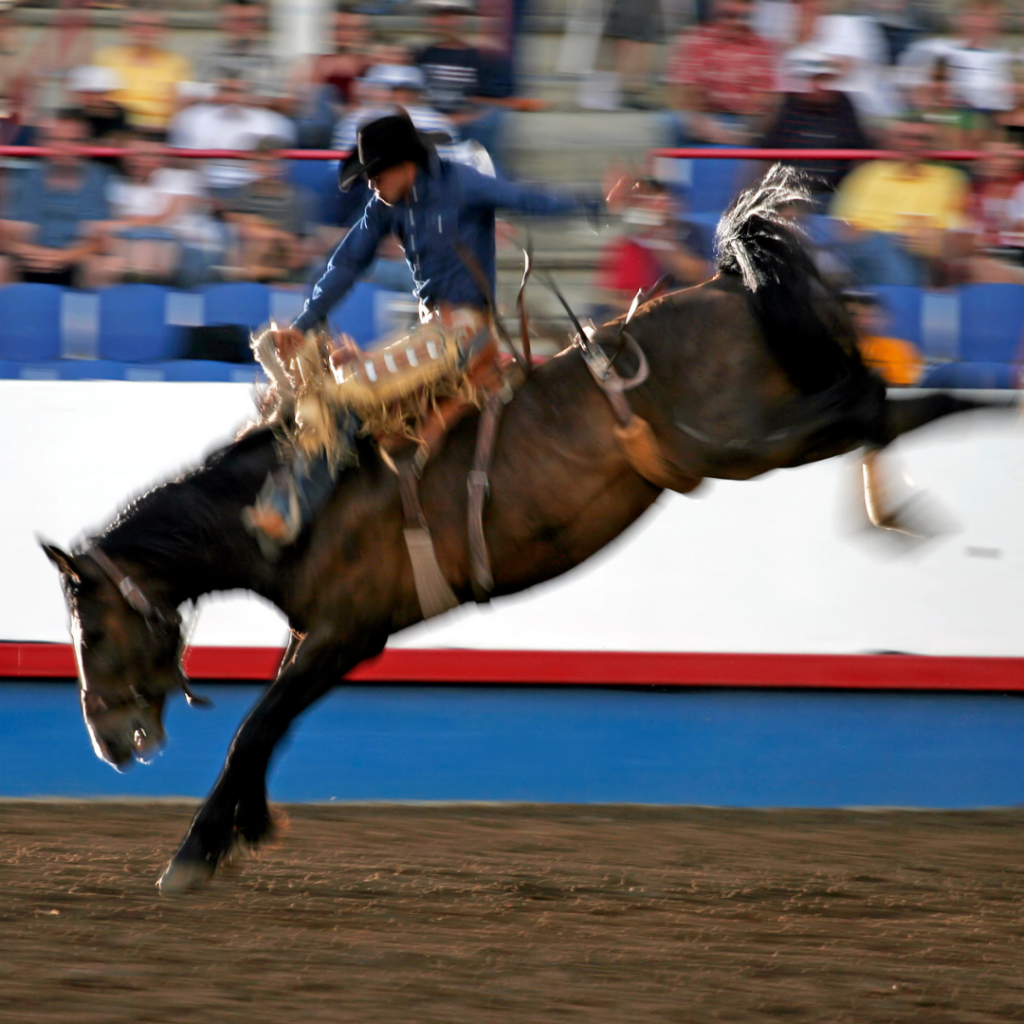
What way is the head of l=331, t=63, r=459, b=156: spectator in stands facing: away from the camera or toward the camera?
toward the camera

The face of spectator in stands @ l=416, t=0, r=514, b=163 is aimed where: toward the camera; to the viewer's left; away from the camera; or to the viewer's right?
toward the camera

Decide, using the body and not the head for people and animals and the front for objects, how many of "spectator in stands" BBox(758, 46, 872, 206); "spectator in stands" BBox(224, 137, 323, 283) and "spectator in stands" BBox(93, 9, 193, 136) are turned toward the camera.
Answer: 3

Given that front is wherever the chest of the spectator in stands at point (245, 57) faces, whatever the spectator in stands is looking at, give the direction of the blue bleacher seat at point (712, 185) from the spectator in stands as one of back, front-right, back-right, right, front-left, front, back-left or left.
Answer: front-left

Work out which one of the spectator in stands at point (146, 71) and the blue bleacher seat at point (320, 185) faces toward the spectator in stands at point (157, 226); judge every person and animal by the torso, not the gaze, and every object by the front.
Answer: the spectator in stands at point (146, 71)

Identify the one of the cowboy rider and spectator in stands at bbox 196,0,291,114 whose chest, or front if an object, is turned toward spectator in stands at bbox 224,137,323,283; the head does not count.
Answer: spectator in stands at bbox 196,0,291,114

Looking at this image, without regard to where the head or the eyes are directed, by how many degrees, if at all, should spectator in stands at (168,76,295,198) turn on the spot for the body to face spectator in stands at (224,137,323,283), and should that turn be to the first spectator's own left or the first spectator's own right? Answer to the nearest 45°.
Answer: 0° — they already face them

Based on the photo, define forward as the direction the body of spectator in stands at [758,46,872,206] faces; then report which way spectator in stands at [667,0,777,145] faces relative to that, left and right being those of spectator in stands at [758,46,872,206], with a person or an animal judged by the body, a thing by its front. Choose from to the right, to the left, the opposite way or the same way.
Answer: the same way

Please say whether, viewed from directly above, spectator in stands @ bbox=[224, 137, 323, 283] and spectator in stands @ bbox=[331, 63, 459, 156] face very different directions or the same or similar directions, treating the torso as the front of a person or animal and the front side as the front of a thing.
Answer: same or similar directions

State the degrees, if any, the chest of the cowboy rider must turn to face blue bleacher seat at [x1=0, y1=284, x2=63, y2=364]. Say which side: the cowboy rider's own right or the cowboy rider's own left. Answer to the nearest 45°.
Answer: approximately 90° to the cowboy rider's own right

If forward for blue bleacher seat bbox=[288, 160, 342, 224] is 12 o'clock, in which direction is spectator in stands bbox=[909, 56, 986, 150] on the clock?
The spectator in stands is roughly at 9 o'clock from the blue bleacher seat.

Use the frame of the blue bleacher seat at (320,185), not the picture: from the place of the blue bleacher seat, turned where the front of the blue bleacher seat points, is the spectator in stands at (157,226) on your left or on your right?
on your right

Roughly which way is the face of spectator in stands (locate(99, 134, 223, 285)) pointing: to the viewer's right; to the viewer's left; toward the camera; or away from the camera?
toward the camera

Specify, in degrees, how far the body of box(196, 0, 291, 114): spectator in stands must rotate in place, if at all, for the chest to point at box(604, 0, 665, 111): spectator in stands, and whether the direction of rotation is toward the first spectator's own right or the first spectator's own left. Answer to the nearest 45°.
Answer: approximately 90° to the first spectator's own left

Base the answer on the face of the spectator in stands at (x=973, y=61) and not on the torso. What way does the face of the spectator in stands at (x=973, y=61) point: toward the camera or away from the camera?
toward the camera

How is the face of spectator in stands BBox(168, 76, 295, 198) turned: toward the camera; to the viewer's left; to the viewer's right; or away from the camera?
toward the camera

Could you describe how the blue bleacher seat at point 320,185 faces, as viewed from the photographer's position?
facing the viewer

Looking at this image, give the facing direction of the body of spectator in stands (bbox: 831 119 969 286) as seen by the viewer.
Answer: toward the camera

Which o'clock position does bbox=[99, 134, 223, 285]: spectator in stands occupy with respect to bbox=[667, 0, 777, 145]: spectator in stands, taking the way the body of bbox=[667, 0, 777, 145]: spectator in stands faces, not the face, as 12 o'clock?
bbox=[99, 134, 223, 285]: spectator in stands is roughly at 2 o'clock from bbox=[667, 0, 777, 145]: spectator in stands.

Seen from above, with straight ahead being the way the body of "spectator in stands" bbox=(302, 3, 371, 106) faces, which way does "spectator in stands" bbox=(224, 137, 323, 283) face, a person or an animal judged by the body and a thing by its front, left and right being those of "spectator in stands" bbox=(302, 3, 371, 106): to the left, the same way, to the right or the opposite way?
the same way
